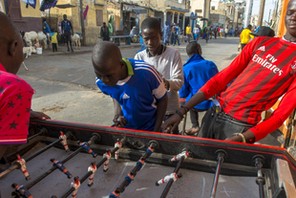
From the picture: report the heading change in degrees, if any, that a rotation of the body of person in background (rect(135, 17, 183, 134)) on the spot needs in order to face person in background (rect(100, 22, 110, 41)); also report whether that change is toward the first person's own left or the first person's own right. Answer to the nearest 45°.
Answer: approximately 135° to the first person's own right

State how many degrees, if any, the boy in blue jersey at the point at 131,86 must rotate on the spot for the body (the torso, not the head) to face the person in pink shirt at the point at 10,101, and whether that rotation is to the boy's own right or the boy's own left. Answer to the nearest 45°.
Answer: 0° — they already face them

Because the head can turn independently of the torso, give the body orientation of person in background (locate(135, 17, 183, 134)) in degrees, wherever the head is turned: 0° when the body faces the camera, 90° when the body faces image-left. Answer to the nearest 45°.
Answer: approximately 45°

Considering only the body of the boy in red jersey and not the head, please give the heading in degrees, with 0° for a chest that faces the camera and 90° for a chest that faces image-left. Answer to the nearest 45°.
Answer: approximately 0°

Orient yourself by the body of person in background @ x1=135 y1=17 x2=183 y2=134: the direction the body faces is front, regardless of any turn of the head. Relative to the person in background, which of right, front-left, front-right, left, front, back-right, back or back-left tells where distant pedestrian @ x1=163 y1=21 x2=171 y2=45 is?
back-right

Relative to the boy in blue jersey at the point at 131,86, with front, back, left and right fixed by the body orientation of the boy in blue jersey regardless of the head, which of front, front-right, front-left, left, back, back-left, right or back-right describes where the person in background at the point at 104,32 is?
back-right

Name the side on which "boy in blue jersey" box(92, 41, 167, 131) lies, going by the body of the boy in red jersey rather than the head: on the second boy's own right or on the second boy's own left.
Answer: on the second boy's own right
